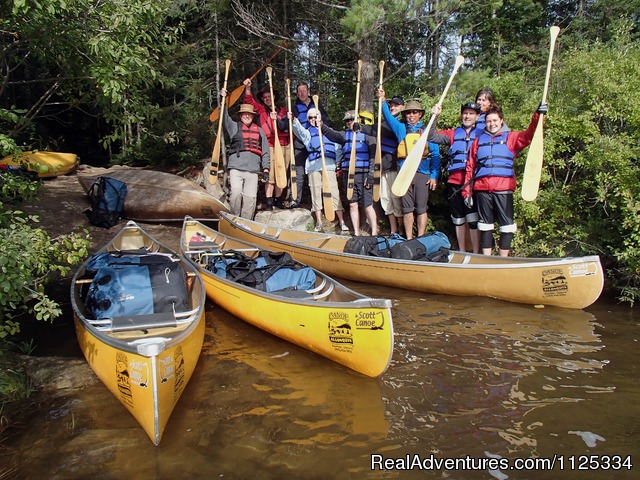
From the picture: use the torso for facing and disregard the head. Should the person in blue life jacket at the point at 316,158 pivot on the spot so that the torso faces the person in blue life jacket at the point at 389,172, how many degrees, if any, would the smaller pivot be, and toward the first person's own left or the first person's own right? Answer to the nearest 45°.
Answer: approximately 45° to the first person's own left

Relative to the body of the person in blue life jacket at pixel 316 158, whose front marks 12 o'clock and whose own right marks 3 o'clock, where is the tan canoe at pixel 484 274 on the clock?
The tan canoe is roughly at 11 o'clock from the person in blue life jacket.

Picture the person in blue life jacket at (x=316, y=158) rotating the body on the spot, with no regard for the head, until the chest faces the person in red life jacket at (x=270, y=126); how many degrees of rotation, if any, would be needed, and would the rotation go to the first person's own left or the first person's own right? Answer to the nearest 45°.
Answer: approximately 135° to the first person's own right

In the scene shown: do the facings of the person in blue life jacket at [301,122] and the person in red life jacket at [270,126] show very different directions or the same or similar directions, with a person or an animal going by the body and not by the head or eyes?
same or similar directions

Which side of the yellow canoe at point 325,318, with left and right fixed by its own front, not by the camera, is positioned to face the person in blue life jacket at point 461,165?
left

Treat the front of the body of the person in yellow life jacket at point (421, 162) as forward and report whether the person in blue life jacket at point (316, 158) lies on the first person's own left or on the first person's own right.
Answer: on the first person's own right

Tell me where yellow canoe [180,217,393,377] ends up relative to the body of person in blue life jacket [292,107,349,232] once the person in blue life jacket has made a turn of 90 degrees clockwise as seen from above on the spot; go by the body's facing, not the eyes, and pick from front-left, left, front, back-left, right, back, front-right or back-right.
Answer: left

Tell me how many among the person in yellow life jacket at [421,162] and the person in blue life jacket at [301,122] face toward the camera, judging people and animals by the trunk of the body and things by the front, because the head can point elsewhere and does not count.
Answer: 2

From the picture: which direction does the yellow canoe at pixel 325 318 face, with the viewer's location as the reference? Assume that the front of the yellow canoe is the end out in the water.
facing the viewer and to the right of the viewer

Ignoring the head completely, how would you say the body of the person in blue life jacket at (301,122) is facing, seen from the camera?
toward the camera

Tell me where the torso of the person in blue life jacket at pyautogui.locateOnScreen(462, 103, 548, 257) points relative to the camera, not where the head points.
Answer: toward the camera

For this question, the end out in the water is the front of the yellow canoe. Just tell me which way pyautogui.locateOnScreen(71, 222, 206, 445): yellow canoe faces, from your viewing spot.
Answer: facing the viewer

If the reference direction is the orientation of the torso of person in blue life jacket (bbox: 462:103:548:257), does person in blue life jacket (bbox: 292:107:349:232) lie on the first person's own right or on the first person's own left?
on the first person's own right

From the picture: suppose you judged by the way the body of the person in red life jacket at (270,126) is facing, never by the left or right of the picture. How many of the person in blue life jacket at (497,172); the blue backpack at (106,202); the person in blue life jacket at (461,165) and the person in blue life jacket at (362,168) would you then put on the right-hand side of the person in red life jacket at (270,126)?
1

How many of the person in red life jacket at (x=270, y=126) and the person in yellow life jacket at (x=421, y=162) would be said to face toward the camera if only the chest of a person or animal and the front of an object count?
2
